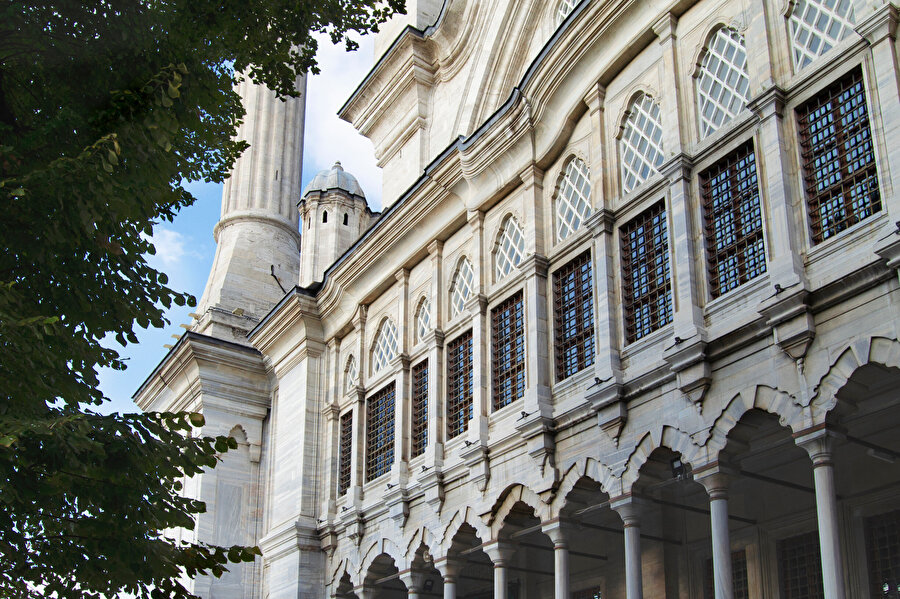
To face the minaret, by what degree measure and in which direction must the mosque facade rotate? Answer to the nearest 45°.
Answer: approximately 90° to its right

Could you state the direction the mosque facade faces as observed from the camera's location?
facing the viewer and to the left of the viewer

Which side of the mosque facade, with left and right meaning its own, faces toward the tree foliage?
front
